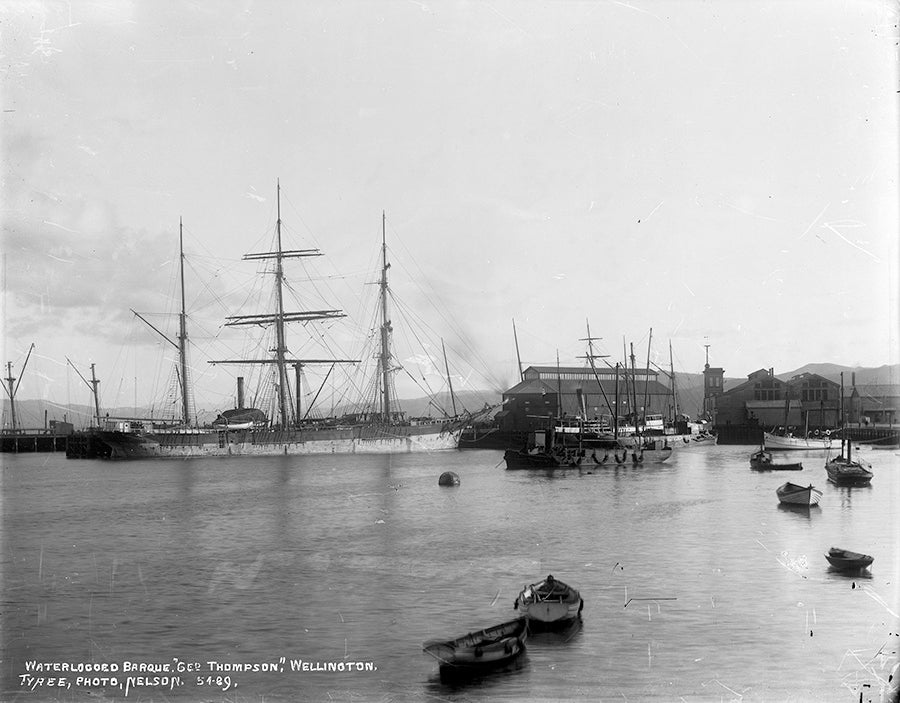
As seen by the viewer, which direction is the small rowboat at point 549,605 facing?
away from the camera

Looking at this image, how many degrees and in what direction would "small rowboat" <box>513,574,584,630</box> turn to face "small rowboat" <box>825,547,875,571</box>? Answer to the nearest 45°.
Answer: approximately 45° to its right

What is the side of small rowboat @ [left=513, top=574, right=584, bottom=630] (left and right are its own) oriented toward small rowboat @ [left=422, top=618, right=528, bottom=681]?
back
